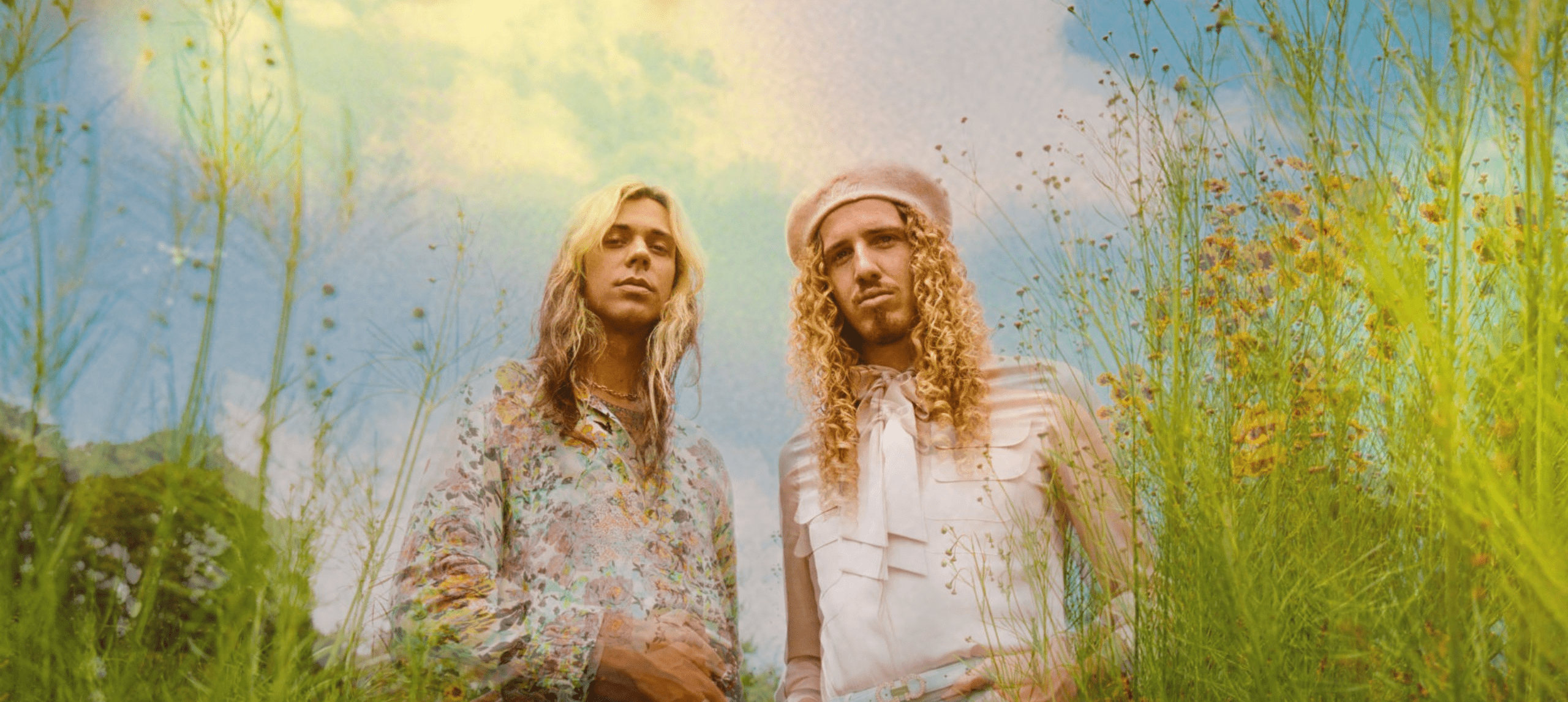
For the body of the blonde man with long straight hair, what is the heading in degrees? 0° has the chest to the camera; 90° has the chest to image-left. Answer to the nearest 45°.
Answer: approximately 315°

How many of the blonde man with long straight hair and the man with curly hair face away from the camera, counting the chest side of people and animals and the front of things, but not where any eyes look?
0
